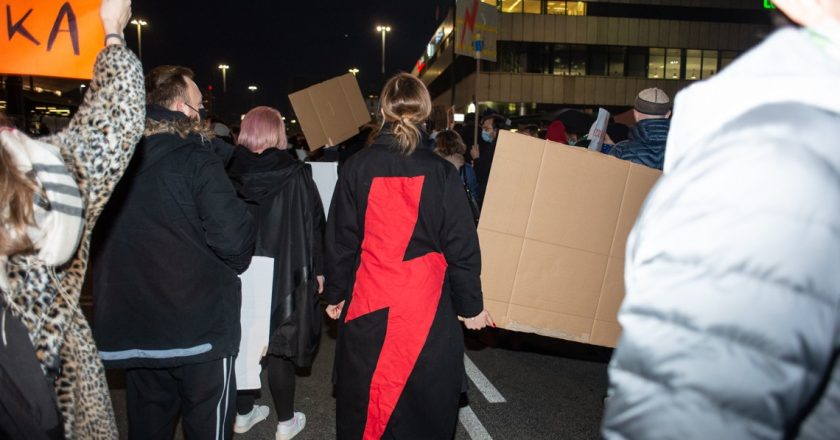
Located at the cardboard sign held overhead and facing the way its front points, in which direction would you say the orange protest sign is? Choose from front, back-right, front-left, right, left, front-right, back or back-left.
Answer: back-left

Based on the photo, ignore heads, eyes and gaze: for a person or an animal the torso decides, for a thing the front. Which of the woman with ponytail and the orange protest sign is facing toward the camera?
the orange protest sign

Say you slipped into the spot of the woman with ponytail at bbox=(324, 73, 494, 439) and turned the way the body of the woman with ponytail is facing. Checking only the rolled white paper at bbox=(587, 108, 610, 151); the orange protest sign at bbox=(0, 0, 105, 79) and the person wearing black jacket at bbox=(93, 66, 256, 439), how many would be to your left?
2

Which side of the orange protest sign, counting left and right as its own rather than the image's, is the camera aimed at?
front

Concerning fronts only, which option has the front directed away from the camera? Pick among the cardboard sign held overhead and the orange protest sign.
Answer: the cardboard sign held overhead

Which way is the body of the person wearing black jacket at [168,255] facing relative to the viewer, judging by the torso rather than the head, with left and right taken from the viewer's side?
facing away from the viewer and to the right of the viewer

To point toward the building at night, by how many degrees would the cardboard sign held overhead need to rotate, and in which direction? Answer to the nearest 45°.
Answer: approximately 45° to its right

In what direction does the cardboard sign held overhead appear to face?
away from the camera

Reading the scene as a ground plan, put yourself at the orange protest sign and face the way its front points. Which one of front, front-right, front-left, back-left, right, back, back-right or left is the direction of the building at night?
back-left

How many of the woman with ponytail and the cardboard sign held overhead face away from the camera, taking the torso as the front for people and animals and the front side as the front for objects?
2

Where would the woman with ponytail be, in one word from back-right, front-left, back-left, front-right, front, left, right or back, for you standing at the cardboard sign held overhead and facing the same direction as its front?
back

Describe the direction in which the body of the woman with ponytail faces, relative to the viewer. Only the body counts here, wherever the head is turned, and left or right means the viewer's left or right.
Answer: facing away from the viewer

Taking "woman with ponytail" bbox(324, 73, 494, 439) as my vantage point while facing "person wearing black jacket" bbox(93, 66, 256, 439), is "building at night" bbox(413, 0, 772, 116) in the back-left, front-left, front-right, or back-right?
back-right

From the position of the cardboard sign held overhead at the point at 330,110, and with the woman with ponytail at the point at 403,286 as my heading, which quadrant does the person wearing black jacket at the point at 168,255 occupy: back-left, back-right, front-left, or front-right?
front-right

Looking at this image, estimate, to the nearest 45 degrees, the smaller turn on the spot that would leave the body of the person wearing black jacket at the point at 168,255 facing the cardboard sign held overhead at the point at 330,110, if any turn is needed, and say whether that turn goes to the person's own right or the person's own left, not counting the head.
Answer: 0° — they already face it

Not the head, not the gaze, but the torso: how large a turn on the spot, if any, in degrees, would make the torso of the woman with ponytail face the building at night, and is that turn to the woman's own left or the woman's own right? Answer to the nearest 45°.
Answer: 0° — they already face it

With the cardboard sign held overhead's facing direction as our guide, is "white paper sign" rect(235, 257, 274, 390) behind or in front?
behind

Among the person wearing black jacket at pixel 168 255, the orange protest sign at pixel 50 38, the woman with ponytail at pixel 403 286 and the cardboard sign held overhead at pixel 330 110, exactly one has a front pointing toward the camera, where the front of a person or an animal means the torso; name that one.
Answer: the orange protest sign

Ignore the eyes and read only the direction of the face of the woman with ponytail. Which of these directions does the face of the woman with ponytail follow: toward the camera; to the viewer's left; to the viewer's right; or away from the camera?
away from the camera

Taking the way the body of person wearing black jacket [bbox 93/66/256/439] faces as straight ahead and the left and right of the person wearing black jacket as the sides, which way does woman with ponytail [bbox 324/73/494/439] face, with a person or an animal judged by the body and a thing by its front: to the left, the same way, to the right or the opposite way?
the same way
